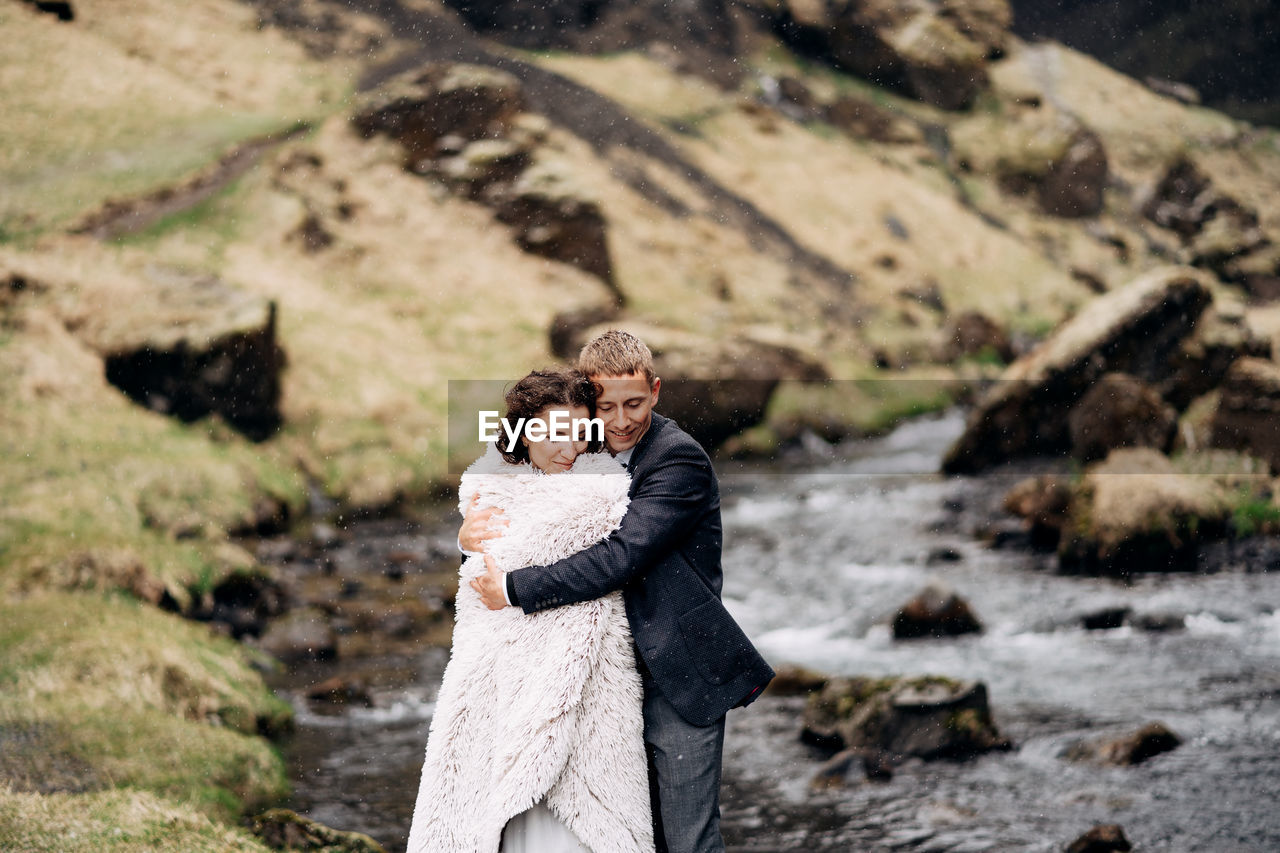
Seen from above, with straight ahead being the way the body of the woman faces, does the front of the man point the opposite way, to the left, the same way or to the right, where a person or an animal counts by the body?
to the right

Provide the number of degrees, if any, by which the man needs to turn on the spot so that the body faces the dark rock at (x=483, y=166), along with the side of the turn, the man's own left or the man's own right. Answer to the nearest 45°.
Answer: approximately 90° to the man's own right

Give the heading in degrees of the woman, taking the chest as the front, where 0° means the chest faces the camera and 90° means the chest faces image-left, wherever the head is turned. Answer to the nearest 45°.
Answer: approximately 0°

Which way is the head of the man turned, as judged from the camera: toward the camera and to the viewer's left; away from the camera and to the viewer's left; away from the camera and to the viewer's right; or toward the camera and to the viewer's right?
toward the camera and to the viewer's left

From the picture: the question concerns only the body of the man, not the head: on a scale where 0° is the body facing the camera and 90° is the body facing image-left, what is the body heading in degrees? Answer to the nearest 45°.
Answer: approximately 90°

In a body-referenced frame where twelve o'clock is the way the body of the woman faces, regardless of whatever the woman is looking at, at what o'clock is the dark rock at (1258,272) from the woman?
The dark rock is roughly at 7 o'clock from the woman.

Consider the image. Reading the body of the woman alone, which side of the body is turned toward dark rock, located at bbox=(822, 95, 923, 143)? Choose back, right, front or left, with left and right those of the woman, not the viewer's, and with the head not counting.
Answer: back

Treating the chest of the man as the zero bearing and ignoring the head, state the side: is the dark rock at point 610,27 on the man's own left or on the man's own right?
on the man's own right

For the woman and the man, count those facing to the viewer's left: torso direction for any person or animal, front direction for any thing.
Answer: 1

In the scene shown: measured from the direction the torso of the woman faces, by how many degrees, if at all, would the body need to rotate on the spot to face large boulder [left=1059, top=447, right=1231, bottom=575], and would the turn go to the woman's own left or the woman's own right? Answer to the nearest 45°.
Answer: approximately 135° to the woman's own left

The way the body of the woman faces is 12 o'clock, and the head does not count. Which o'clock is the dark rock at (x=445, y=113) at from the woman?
The dark rock is roughly at 6 o'clock from the woman.

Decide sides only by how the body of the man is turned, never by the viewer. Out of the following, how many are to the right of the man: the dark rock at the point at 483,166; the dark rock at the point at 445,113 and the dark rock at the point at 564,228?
3
